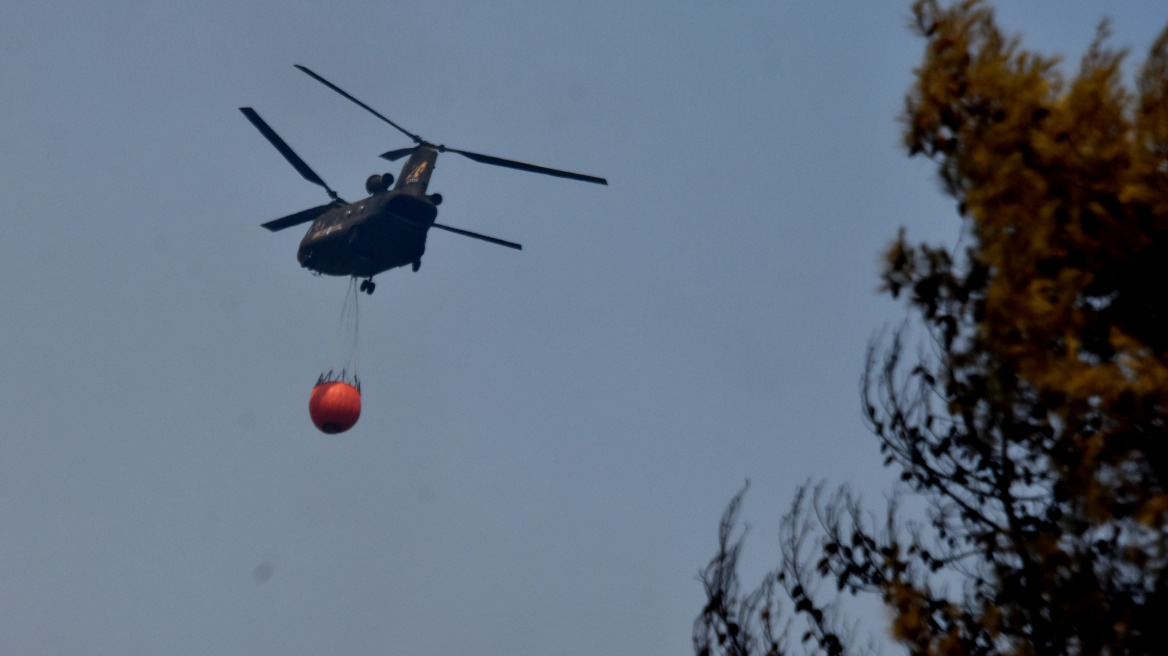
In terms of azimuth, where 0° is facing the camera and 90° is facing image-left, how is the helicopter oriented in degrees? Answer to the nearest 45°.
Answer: approximately 135°
